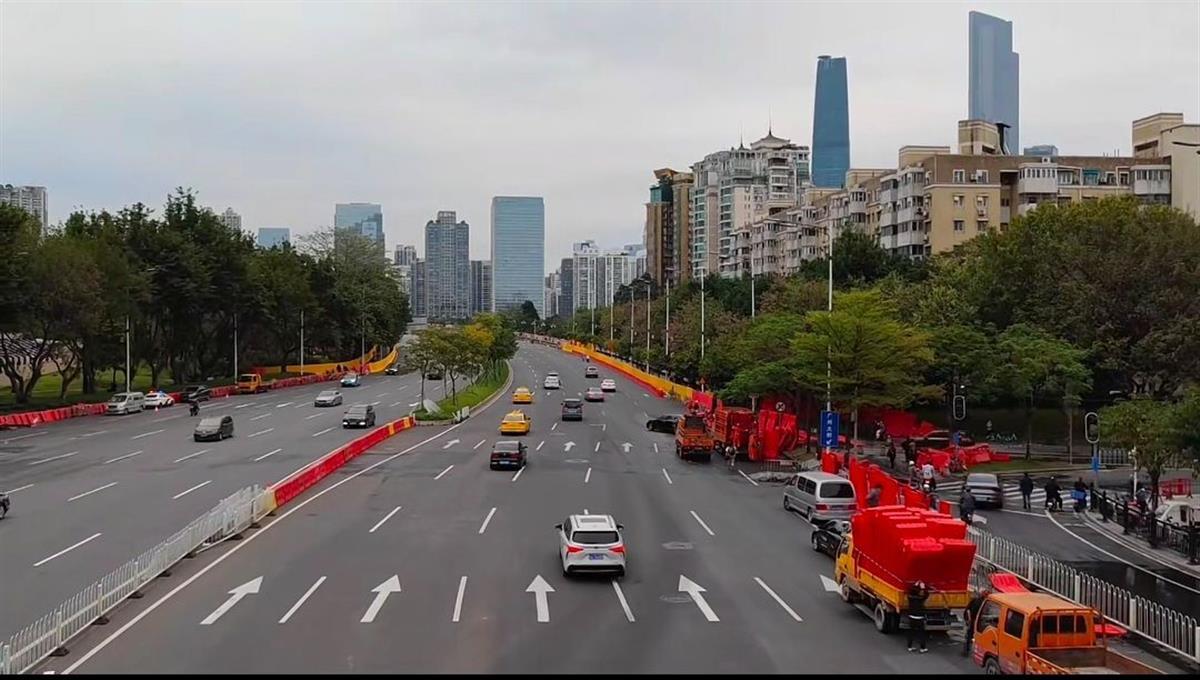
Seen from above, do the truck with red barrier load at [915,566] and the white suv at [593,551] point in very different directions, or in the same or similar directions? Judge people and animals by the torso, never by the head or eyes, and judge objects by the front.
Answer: same or similar directions

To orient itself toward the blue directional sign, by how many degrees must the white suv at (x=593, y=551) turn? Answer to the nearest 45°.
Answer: approximately 45° to its right

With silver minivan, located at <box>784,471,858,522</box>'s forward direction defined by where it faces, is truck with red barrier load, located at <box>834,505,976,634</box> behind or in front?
behind

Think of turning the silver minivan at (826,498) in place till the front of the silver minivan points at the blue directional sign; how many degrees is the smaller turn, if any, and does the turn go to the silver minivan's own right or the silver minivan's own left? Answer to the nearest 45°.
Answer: approximately 45° to the silver minivan's own right

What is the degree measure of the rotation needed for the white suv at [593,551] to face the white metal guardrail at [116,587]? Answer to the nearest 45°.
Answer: approximately 90° to its left

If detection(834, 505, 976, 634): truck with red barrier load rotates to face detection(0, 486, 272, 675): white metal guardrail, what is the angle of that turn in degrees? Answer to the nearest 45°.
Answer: approximately 45° to its left

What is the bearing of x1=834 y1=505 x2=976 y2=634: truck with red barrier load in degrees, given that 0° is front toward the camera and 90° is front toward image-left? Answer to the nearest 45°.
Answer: approximately 135°

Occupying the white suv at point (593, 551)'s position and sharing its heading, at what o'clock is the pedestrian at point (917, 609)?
The pedestrian is roughly at 4 o'clock from the white suv.

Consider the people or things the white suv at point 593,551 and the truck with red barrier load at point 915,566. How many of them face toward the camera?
0

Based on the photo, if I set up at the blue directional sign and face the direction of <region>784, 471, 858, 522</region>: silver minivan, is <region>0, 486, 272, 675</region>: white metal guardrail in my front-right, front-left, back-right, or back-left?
front-right

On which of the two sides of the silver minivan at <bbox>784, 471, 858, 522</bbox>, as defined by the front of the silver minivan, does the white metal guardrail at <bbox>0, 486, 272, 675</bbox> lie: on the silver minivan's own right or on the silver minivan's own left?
on the silver minivan's own left

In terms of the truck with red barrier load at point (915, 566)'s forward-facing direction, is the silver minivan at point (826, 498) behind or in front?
in front

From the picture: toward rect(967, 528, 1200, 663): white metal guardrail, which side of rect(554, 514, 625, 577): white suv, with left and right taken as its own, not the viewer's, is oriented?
right

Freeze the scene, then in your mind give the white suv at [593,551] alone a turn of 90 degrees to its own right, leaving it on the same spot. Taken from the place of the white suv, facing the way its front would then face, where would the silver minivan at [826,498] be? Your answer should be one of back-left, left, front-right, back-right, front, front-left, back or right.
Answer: front-left

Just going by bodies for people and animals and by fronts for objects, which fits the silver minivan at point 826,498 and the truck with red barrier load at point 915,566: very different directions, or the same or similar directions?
same or similar directions

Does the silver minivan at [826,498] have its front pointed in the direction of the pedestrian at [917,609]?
no

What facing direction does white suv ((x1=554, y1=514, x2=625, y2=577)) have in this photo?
away from the camera

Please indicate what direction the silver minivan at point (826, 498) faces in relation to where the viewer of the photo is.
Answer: facing away from the viewer and to the left of the viewer
